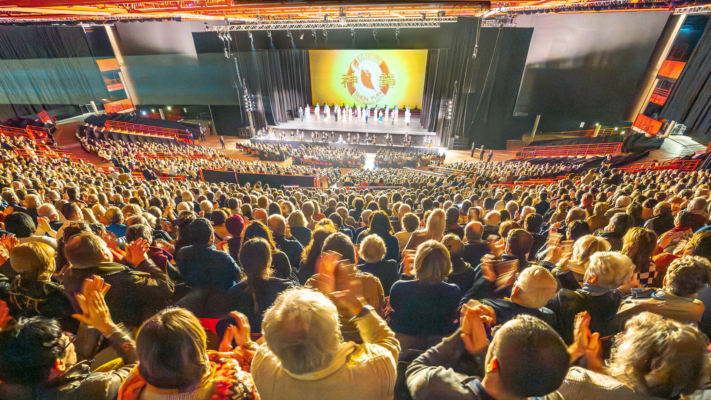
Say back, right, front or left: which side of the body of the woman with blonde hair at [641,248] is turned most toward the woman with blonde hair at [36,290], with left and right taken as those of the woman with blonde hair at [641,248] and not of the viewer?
left

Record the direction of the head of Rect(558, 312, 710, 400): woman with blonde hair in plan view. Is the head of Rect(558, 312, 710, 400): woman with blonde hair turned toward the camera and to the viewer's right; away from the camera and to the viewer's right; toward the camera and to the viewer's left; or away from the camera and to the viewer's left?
away from the camera and to the viewer's left

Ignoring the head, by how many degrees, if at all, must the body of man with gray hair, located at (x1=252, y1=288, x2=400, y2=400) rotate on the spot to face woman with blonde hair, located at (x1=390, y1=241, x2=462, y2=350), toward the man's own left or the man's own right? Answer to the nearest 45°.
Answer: approximately 45° to the man's own right

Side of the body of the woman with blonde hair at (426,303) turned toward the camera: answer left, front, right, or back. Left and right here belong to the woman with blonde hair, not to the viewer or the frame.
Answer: back

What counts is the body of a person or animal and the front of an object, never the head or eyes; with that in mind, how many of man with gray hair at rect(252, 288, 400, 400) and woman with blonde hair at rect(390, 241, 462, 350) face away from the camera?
2

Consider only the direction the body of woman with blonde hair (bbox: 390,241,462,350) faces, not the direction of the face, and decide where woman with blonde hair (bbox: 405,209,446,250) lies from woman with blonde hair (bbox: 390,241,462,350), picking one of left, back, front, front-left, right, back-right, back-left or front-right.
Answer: front

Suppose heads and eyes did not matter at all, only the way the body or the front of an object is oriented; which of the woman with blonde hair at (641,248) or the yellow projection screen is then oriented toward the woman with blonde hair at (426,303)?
the yellow projection screen

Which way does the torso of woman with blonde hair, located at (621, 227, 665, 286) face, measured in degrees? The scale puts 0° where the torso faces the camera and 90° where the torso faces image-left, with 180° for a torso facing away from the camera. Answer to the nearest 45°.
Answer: approximately 135°

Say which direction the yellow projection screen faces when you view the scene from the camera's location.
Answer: facing the viewer

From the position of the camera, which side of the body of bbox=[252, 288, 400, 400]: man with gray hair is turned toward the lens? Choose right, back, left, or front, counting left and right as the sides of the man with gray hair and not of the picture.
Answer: back

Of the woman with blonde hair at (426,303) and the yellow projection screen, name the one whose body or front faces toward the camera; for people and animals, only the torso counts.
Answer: the yellow projection screen

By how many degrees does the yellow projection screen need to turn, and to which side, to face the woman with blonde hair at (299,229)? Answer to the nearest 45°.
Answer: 0° — it already faces them

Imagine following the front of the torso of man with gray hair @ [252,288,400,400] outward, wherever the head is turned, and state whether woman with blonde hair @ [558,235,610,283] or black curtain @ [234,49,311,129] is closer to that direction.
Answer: the black curtain

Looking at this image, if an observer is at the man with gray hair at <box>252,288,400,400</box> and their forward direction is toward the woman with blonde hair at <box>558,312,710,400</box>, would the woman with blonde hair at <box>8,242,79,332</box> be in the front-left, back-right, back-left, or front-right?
back-left

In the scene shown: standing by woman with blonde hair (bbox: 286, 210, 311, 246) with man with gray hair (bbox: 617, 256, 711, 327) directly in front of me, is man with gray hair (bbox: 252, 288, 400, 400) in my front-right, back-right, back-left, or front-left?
front-right

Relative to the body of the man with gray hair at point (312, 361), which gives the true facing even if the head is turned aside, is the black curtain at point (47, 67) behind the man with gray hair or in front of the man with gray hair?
in front

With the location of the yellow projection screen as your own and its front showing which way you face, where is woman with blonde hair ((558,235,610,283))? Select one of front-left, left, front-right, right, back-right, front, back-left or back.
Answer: front

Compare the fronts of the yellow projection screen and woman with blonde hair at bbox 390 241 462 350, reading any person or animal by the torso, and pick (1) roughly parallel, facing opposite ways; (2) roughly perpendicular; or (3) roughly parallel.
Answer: roughly parallel, facing opposite ways

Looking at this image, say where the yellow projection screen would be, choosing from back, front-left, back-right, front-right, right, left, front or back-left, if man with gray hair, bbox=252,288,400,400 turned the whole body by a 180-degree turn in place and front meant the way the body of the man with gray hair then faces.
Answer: back
